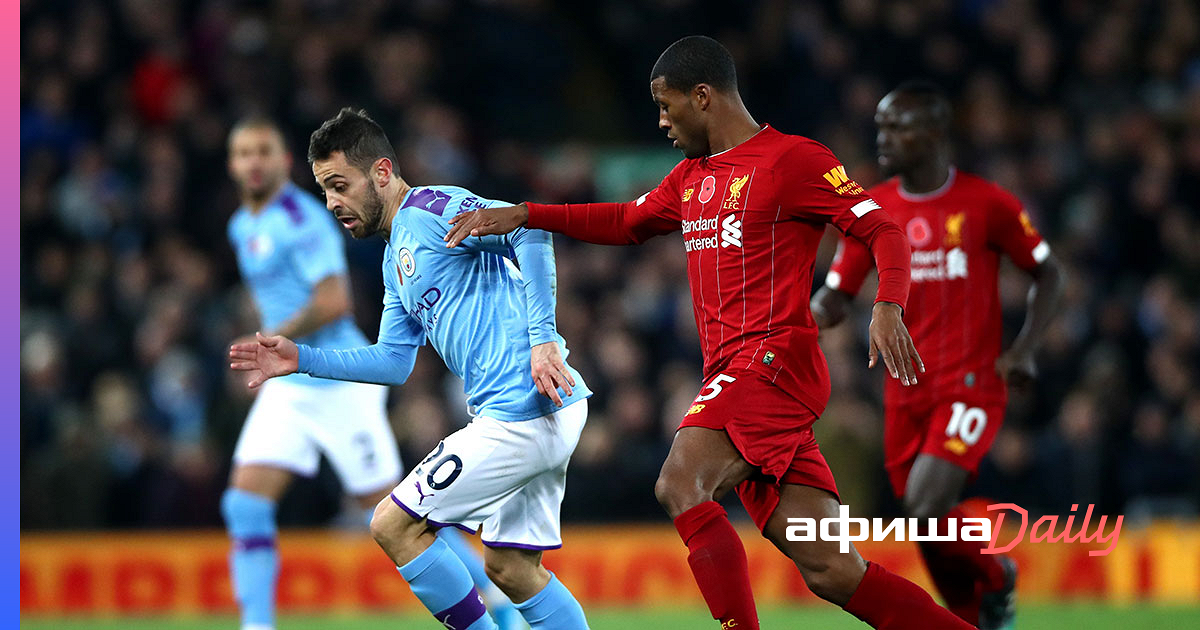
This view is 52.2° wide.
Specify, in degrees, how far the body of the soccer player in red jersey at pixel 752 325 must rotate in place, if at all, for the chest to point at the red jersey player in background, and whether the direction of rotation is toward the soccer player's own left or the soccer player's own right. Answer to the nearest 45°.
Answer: approximately 180°

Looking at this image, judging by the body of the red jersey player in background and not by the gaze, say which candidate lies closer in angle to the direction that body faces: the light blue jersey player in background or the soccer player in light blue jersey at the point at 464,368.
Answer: the soccer player in light blue jersey

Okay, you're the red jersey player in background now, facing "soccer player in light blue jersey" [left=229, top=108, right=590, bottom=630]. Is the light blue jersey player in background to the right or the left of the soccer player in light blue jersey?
right

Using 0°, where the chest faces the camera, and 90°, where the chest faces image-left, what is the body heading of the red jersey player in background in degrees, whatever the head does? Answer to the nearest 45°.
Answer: approximately 45°

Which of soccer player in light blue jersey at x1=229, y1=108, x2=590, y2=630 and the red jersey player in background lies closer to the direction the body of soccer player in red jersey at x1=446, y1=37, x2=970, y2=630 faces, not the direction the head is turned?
the soccer player in light blue jersey

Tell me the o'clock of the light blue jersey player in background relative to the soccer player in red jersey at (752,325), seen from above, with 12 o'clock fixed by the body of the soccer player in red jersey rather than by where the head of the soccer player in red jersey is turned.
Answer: The light blue jersey player in background is roughly at 3 o'clock from the soccer player in red jersey.
